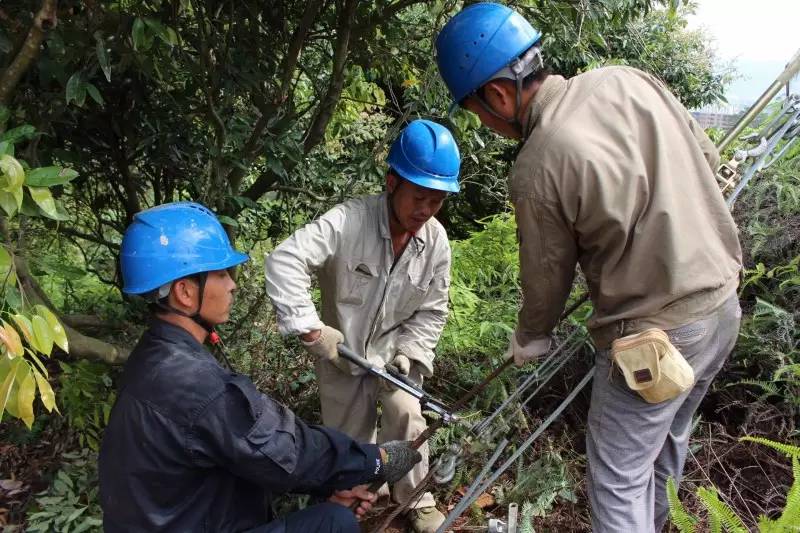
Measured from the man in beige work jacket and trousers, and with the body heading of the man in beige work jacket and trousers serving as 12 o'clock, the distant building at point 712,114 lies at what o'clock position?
The distant building is roughly at 8 o'clock from the man in beige work jacket and trousers.

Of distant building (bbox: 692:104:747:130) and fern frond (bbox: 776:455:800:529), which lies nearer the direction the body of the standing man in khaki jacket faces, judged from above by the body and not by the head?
the distant building

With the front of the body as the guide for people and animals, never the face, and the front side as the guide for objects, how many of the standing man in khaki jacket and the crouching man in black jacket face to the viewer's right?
1

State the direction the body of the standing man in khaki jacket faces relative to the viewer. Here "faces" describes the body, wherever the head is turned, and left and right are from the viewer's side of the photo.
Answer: facing away from the viewer and to the left of the viewer

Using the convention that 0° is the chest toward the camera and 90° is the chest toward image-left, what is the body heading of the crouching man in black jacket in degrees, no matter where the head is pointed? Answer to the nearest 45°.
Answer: approximately 270°

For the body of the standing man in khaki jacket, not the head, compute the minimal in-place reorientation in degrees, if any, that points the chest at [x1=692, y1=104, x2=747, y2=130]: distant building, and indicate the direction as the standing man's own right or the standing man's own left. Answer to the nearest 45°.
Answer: approximately 45° to the standing man's own right

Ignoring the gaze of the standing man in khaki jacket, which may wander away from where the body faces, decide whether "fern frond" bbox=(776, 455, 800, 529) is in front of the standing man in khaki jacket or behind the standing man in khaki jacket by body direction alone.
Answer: behind

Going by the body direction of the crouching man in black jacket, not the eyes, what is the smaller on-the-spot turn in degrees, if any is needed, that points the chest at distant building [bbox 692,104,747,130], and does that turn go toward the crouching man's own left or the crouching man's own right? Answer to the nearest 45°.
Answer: approximately 90° to the crouching man's own left

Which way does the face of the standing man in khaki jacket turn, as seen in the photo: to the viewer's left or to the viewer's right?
to the viewer's left

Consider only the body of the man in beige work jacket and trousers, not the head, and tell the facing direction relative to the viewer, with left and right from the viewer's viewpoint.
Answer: facing the viewer and to the right of the viewer

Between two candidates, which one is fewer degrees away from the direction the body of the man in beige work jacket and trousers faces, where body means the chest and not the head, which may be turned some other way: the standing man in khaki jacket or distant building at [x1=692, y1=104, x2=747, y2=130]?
the standing man in khaki jacket

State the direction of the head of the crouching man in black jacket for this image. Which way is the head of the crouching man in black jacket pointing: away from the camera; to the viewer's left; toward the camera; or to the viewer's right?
to the viewer's right

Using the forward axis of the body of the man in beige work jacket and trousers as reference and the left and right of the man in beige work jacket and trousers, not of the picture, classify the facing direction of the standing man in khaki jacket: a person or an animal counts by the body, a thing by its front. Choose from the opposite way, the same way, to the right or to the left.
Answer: the opposite way
